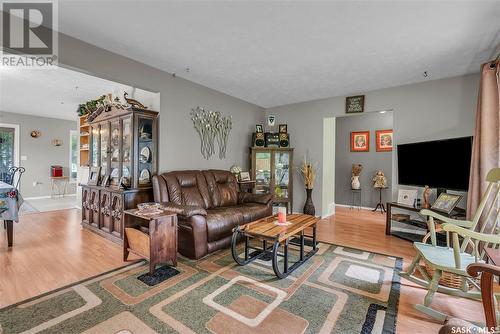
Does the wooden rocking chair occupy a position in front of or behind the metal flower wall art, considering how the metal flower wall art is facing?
in front

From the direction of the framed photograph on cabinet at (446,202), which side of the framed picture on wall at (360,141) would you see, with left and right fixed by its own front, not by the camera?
front

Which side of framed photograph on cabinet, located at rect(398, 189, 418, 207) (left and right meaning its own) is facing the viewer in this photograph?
front

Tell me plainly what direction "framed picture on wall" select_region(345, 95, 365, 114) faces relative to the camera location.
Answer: facing the viewer

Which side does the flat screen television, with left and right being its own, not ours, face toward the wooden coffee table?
front

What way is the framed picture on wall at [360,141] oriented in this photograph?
toward the camera

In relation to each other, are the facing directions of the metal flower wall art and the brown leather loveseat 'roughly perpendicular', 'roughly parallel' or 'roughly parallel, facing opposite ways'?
roughly parallel

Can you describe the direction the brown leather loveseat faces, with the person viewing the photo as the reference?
facing the viewer and to the right of the viewer

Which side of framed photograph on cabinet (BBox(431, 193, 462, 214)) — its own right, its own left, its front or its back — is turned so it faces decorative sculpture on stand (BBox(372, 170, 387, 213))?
right

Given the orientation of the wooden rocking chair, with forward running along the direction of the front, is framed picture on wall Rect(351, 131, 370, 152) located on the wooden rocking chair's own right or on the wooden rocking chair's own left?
on the wooden rocking chair's own right

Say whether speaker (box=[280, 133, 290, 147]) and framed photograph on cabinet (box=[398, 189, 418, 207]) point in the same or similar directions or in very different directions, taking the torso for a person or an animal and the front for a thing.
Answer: same or similar directions

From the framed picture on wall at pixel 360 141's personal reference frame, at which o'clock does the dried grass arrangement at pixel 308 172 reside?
The dried grass arrangement is roughly at 1 o'clock from the framed picture on wall.

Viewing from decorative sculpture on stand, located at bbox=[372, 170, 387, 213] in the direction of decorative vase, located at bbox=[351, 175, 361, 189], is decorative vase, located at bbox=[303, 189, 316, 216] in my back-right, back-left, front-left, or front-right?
front-left

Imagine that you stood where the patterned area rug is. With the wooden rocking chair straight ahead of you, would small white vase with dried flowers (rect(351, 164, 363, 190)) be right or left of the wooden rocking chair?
left

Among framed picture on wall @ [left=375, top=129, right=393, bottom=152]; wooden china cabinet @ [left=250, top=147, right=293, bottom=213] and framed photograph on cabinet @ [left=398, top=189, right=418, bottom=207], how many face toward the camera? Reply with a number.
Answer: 3
